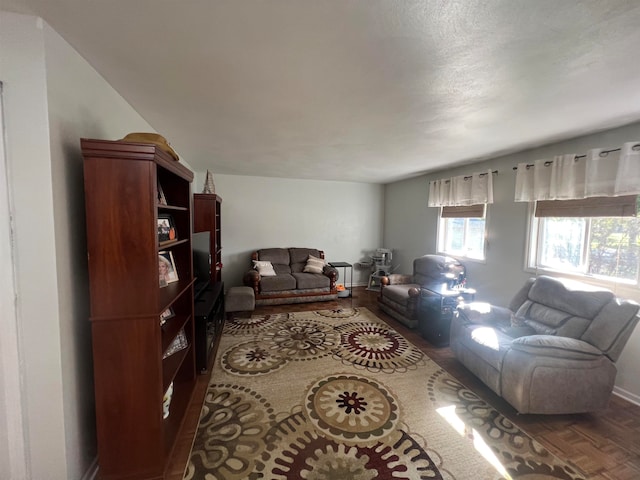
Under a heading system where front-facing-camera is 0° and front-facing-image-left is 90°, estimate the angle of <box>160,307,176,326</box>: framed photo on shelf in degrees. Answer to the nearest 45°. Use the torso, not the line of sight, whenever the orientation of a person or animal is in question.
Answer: approximately 315°

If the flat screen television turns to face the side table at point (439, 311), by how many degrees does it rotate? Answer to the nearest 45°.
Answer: approximately 45° to its right

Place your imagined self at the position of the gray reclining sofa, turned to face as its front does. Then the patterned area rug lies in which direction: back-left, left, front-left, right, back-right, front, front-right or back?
front

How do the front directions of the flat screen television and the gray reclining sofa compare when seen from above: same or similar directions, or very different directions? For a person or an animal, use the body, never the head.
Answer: very different directions

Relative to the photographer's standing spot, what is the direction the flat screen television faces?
facing to the right of the viewer

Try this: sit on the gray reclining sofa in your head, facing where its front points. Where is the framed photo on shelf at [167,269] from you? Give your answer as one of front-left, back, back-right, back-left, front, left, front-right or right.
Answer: front

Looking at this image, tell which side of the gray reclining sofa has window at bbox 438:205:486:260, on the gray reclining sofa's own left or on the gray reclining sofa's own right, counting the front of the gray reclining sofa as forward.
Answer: on the gray reclining sofa's own right

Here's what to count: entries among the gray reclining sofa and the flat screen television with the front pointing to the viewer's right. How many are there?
1

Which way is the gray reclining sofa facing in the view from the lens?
facing the viewer and to the left of the viewer

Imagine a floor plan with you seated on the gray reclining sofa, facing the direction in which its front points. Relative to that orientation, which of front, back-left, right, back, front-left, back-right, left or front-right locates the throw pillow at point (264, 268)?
front-right

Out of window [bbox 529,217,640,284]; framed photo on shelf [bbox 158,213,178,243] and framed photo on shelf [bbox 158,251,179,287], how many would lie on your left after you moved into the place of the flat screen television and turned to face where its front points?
0

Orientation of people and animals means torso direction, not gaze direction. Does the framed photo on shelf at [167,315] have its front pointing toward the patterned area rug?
yes

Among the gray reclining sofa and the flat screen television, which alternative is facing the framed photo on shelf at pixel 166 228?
the gray reclining sofa

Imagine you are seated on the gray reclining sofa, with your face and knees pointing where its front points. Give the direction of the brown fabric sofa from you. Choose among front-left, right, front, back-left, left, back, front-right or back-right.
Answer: front-right

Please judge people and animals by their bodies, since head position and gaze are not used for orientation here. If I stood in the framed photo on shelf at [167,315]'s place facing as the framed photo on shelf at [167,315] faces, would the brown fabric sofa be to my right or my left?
on my left

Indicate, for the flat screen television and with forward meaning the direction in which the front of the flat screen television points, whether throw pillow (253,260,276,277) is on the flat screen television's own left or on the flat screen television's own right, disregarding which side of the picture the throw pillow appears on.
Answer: on the flat screen television's own left
